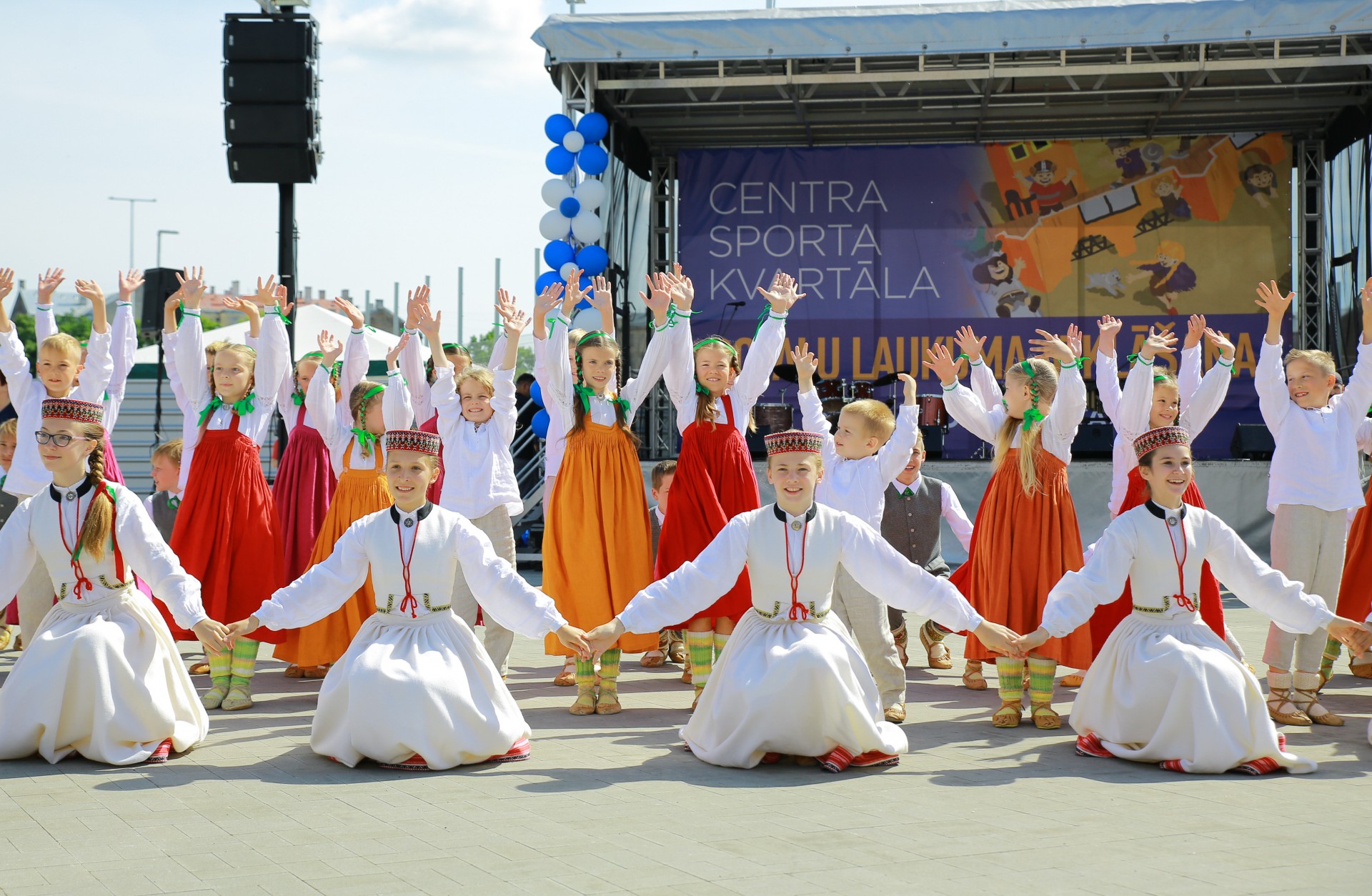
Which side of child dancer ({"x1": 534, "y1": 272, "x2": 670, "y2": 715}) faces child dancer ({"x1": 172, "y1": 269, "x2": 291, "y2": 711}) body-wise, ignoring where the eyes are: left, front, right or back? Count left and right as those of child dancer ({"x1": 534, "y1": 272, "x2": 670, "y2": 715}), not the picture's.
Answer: right

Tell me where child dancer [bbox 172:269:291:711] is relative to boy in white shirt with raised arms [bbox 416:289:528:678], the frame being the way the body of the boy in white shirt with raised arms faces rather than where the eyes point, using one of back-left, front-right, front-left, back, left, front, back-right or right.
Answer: right

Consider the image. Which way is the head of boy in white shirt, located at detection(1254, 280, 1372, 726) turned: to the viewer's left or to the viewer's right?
to the viewer's left

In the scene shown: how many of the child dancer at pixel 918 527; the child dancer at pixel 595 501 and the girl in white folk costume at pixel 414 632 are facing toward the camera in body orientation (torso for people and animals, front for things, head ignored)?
3

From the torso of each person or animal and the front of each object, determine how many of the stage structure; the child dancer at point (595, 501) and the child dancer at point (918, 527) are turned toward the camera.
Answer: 3

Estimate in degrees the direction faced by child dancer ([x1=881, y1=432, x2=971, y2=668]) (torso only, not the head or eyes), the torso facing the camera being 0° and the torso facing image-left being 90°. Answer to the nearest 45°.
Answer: approximately 0°

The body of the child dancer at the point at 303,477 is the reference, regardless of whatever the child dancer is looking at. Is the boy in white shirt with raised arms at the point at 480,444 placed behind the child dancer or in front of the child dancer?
in front

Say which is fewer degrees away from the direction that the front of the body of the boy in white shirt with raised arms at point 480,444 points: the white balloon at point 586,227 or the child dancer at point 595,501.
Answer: the child dancer
